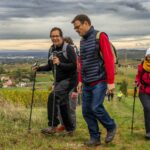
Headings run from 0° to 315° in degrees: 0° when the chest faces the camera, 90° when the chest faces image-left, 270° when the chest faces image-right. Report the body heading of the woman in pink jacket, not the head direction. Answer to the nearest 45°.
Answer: approximately 0°
